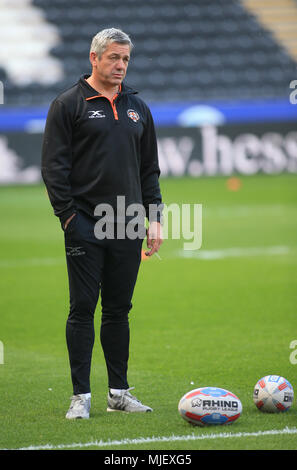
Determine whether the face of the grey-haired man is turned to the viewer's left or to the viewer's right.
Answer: to the viewer's right

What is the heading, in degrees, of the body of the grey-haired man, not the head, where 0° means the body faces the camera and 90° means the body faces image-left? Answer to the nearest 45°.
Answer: approximately 315°
